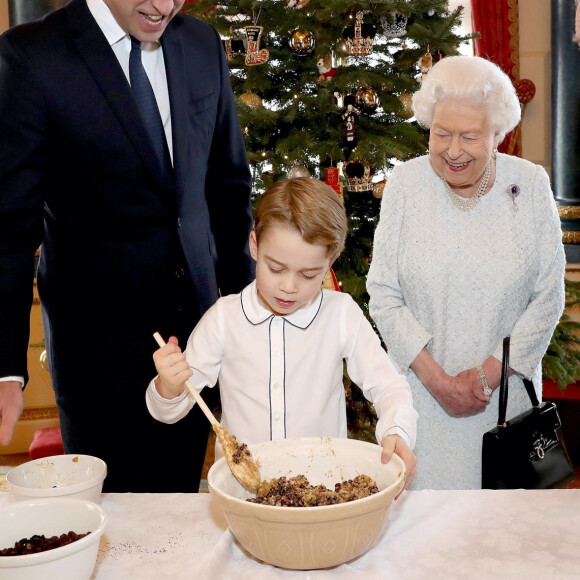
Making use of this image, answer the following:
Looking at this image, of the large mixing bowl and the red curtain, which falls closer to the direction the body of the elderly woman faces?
the large mixing bowl

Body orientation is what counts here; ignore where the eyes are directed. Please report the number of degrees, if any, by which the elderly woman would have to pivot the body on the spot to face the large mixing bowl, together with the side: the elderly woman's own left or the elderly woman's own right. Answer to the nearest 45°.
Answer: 0° — they already face it

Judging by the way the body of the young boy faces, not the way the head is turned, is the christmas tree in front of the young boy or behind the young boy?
behind

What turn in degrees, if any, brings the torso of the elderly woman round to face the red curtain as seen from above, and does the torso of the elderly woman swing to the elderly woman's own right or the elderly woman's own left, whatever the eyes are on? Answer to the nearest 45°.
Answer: approximately 180°

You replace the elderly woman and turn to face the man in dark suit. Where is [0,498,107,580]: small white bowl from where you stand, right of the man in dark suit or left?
left

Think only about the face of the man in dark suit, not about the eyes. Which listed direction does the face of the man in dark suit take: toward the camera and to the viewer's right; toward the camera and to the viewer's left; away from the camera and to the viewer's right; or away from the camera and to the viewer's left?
toward the camera and to the viewer's right

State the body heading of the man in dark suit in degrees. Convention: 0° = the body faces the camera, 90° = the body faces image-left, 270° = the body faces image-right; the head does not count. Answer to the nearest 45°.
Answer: approximately 315°

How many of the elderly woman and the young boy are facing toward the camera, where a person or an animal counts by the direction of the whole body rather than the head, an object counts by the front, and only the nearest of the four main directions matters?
2

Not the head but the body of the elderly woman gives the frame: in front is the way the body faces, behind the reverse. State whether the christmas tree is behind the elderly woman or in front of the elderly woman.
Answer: behind

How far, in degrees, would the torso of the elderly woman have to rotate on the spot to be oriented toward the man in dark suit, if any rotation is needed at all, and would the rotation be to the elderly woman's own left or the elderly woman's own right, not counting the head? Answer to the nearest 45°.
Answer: approximately 45° to the elderly woman's own right

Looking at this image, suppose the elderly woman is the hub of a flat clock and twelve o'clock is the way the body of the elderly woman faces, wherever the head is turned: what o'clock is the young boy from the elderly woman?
The young boy is roughly at 1 o'clock from the elderly woman.

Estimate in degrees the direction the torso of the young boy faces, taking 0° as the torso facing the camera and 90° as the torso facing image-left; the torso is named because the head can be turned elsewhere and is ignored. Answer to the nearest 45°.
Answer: approximately 0°

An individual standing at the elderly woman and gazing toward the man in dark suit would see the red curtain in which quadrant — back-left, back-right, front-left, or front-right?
back-right

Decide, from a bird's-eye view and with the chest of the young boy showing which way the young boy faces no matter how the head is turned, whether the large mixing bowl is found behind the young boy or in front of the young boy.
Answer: in front
